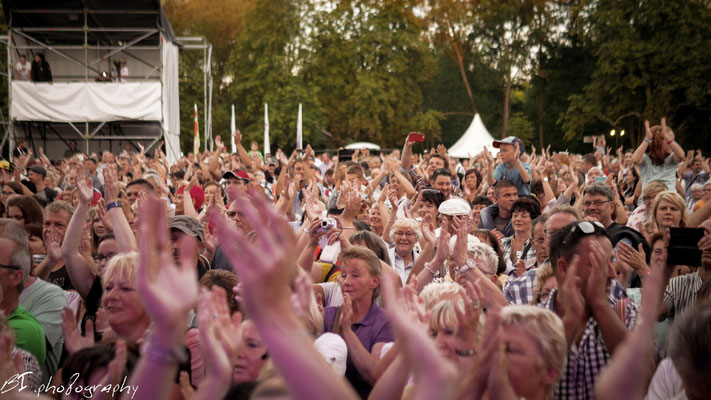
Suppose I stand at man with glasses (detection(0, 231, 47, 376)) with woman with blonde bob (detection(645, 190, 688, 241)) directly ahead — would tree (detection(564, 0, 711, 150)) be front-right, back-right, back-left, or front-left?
front-left

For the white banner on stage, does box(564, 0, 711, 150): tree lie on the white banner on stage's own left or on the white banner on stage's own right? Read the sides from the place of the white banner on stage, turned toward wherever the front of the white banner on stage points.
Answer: on the white banner on stage's own left

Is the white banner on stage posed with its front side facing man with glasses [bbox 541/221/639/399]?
yes

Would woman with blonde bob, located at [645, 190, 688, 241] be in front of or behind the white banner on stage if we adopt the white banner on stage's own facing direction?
in front

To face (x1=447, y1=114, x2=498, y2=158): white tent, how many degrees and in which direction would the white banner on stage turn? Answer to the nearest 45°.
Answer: approximately 90° to its left

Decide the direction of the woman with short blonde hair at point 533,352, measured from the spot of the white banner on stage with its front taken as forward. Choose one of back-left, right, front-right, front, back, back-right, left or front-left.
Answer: front

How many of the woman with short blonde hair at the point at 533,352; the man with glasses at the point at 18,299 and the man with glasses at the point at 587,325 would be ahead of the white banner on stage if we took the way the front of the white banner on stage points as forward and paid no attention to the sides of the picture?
3

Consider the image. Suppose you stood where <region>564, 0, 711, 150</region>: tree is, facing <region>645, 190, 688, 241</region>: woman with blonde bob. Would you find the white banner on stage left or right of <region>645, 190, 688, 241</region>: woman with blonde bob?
right

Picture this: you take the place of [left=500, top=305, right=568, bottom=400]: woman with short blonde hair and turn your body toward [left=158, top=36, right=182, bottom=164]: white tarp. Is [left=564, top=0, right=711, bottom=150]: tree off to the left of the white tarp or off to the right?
right

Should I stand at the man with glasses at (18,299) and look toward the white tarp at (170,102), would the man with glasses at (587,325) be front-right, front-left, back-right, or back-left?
back-right

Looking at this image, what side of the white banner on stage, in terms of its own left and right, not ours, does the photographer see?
front

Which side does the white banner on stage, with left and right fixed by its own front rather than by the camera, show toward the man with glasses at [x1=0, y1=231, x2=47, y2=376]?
front

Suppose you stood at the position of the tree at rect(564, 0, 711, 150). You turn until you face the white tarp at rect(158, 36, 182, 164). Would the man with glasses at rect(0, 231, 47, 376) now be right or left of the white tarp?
left
